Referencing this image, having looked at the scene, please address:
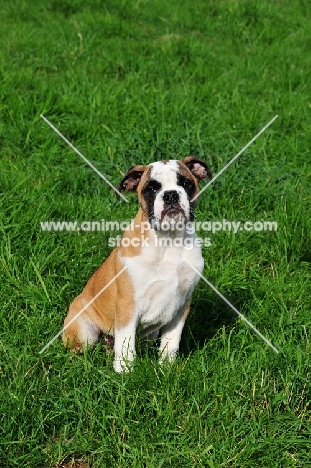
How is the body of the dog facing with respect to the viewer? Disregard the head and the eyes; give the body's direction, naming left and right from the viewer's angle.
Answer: facing the viewer and to the right of the viewer
